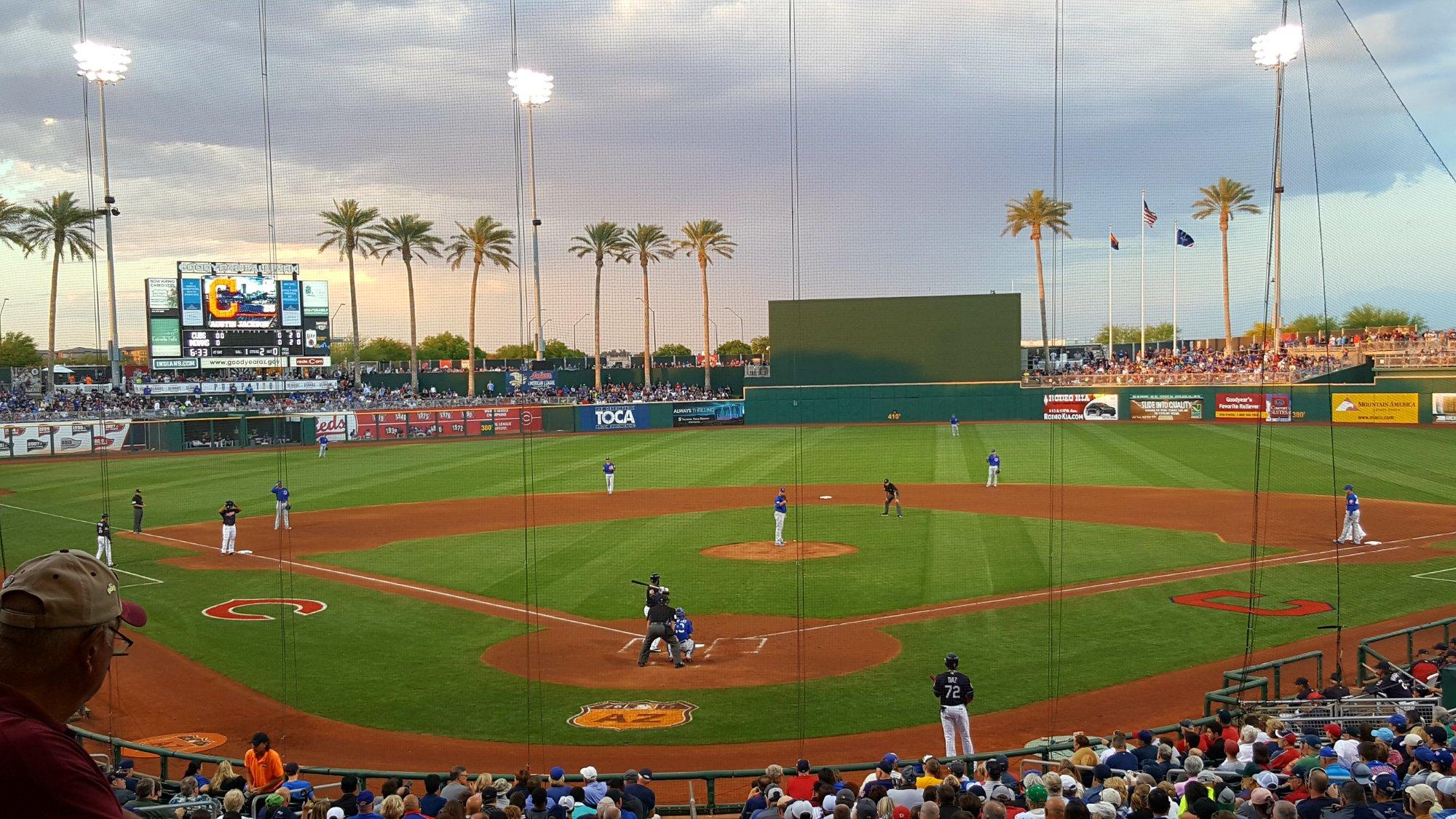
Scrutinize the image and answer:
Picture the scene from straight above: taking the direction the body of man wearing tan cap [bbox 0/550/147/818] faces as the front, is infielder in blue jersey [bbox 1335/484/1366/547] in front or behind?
in front

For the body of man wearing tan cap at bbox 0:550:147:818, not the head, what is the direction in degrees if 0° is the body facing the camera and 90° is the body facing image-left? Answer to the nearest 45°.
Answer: approximately 225°

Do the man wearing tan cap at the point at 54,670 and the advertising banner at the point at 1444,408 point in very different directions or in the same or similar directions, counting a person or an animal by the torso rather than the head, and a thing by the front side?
very different directions

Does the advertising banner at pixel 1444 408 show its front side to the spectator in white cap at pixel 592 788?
yes

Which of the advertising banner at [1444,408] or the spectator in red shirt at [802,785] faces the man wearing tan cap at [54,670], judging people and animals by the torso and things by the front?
the advertising banner

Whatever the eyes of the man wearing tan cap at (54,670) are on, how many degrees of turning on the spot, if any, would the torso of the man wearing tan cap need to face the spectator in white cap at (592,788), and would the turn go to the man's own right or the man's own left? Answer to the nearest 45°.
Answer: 0° — they already face them

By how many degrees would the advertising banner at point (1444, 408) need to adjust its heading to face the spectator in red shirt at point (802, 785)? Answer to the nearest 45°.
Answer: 0° — it already faces them

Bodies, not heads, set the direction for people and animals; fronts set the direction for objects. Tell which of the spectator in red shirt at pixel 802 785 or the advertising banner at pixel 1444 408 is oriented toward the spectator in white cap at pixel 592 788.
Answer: the advertising banner

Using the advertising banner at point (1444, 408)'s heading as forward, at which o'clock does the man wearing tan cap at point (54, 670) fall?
The man wearing tan cap is roughly at 12 o'clock from the advertising banner.

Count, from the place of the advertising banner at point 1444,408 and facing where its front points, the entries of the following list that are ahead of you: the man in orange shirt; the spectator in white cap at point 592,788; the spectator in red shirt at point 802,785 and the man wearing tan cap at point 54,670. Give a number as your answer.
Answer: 4

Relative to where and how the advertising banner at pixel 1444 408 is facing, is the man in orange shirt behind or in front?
in front

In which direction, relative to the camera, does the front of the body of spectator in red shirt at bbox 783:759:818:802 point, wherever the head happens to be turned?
away from the camera

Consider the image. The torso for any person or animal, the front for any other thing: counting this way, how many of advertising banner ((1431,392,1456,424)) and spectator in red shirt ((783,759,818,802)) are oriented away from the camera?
1

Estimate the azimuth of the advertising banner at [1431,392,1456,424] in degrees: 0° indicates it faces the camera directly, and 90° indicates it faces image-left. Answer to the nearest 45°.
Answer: approximately 0°

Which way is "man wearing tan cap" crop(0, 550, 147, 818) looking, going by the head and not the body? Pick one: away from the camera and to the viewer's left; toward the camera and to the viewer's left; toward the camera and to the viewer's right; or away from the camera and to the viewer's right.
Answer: away from the camera and to the viewer's right

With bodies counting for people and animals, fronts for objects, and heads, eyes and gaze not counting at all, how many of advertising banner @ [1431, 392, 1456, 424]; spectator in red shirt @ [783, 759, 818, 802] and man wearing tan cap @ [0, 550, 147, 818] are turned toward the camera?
1

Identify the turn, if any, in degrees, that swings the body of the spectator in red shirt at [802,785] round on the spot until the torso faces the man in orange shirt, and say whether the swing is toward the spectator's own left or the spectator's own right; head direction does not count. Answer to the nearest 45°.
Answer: approximately 90° to the spectator's own left
